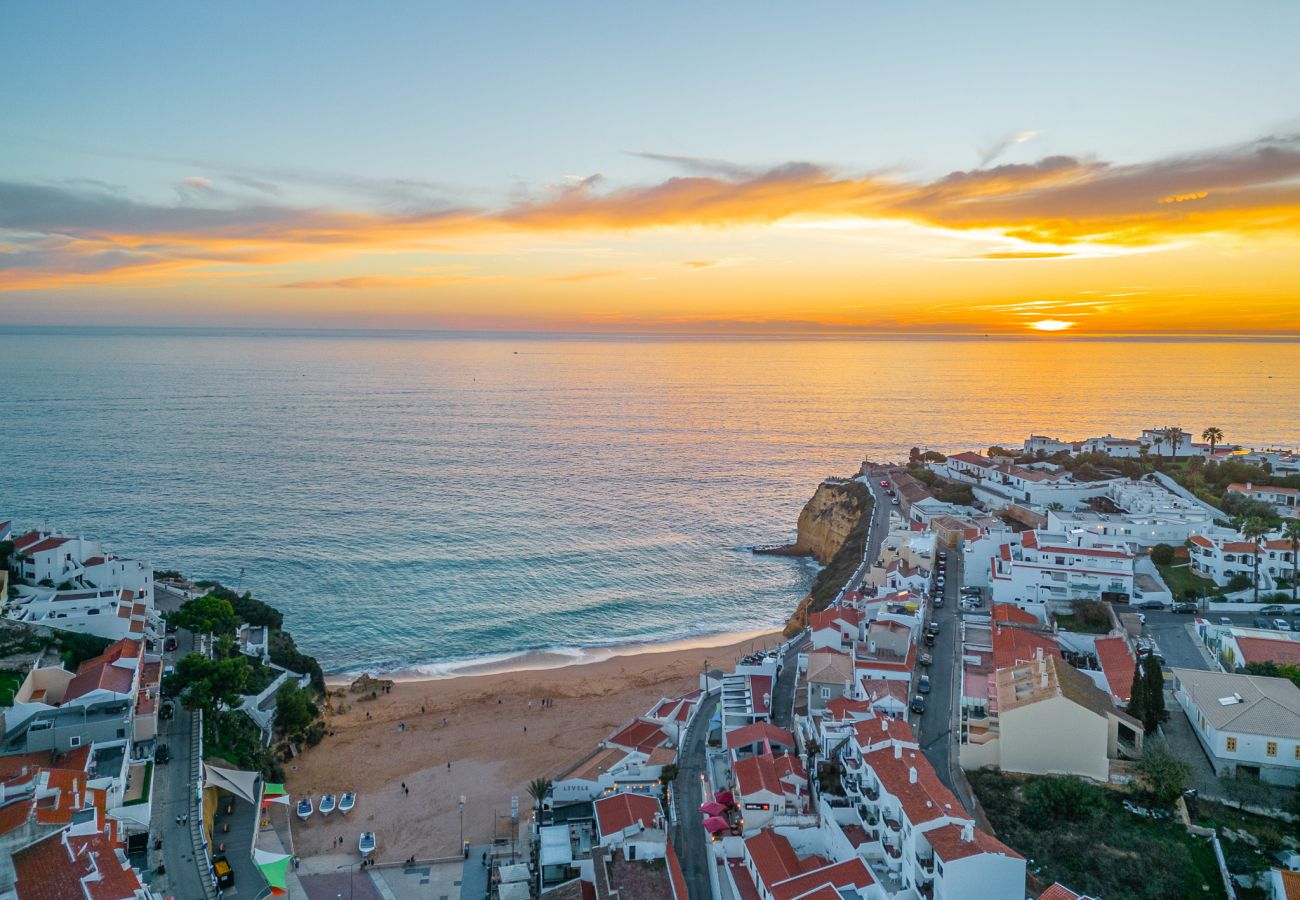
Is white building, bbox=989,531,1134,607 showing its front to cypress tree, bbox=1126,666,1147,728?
yes

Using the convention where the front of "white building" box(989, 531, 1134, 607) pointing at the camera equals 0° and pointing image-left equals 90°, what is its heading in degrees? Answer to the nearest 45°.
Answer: approximately 0°

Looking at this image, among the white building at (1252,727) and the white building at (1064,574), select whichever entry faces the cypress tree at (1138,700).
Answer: the white building at (1064,574)

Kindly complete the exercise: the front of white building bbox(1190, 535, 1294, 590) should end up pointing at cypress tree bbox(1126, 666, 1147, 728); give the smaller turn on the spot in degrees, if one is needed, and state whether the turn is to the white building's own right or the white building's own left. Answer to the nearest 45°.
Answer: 0° — it already faces it

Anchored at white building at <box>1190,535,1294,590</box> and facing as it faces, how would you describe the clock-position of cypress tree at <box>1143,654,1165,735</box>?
The cypress tree is roughly at 12 o'clock from the white building.

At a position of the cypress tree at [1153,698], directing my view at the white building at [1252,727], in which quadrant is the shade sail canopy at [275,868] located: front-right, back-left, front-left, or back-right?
back-right

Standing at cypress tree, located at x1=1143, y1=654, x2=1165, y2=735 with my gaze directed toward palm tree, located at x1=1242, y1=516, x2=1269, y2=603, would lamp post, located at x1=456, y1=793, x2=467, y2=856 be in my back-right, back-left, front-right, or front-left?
back-left

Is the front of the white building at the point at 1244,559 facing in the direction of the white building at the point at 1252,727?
yes

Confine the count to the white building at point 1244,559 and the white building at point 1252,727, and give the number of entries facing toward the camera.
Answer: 2
